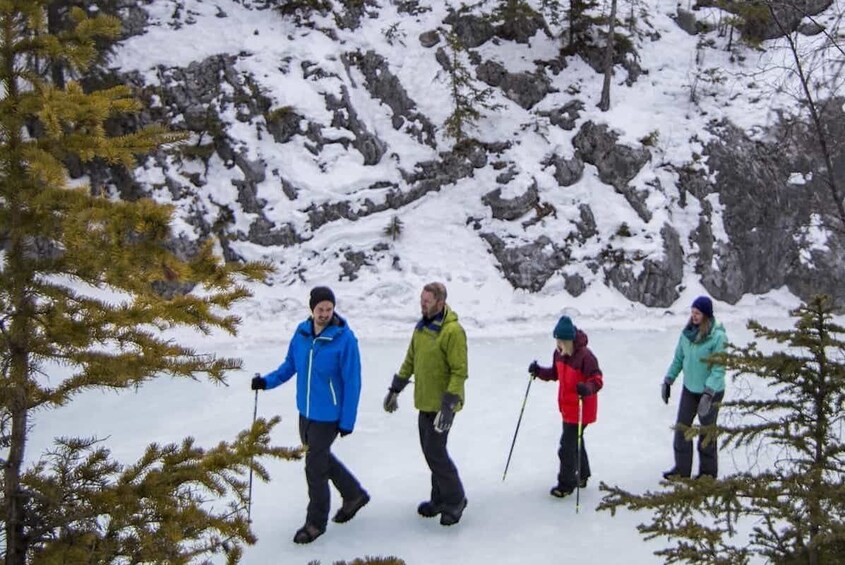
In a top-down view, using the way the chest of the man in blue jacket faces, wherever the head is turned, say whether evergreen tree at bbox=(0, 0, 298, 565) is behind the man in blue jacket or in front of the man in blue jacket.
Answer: in front

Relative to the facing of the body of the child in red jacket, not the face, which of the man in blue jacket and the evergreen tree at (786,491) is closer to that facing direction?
the man in blue jacket

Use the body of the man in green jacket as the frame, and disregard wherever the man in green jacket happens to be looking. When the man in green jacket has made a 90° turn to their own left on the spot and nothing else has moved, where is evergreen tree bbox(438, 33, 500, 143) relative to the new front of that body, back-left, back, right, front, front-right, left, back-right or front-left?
back-left

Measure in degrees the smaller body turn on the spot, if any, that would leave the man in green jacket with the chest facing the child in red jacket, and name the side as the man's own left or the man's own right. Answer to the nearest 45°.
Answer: approximately 180°

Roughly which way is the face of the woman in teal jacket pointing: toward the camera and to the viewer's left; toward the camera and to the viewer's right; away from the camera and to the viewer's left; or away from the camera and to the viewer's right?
toward the camera and to the viewer's left

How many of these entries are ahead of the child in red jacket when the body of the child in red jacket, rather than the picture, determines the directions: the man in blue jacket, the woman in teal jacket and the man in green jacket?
2

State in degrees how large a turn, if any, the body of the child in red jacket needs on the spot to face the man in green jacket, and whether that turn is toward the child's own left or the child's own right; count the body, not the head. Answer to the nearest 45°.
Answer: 0° — they already face them

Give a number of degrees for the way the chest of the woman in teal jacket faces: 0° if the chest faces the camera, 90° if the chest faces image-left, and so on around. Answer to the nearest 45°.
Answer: approximately 45°
